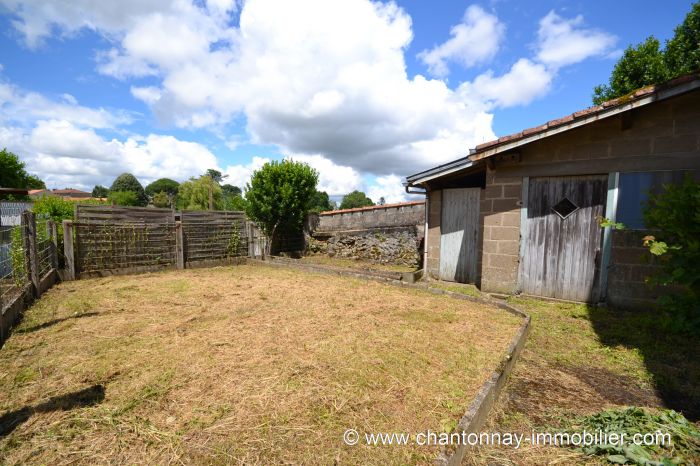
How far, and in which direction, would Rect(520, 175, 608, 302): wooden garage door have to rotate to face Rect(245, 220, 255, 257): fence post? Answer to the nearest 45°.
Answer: approximately 90° to its right

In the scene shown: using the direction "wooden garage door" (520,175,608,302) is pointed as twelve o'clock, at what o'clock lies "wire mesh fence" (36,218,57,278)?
The wire mesh fence is roughly at 2 o'clock from the wooden garage door.

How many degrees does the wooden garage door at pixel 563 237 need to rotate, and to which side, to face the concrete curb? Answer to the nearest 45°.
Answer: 0° — it already faces it

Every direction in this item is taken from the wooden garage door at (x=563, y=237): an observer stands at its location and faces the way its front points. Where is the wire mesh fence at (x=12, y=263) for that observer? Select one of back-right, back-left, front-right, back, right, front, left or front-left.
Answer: front-right

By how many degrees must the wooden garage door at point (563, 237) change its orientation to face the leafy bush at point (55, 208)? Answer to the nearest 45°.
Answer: approximately 90° to its right

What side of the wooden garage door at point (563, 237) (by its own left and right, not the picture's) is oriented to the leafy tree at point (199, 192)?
right

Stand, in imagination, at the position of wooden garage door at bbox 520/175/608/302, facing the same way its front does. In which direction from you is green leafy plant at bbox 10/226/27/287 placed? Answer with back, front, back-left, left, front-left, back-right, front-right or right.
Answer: front-right

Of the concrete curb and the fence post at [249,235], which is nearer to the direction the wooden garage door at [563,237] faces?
the concrete curb

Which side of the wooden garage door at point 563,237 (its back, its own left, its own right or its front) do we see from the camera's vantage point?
front

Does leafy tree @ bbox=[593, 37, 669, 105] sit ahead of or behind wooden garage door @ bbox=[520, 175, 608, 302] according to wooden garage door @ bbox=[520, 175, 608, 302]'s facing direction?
behind

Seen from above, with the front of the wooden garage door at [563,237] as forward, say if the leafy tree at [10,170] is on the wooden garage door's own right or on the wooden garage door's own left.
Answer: on the wooden garage door's own right

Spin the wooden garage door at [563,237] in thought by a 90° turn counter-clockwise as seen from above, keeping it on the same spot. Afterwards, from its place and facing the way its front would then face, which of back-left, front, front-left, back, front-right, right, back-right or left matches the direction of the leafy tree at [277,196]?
back

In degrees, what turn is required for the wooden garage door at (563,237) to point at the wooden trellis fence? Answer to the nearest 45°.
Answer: approximately 90° to its right

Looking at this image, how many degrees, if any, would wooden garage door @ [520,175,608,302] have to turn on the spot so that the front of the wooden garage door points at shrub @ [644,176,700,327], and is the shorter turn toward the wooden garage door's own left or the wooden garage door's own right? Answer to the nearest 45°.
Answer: approximately 45° to the wooden garage door's own left
